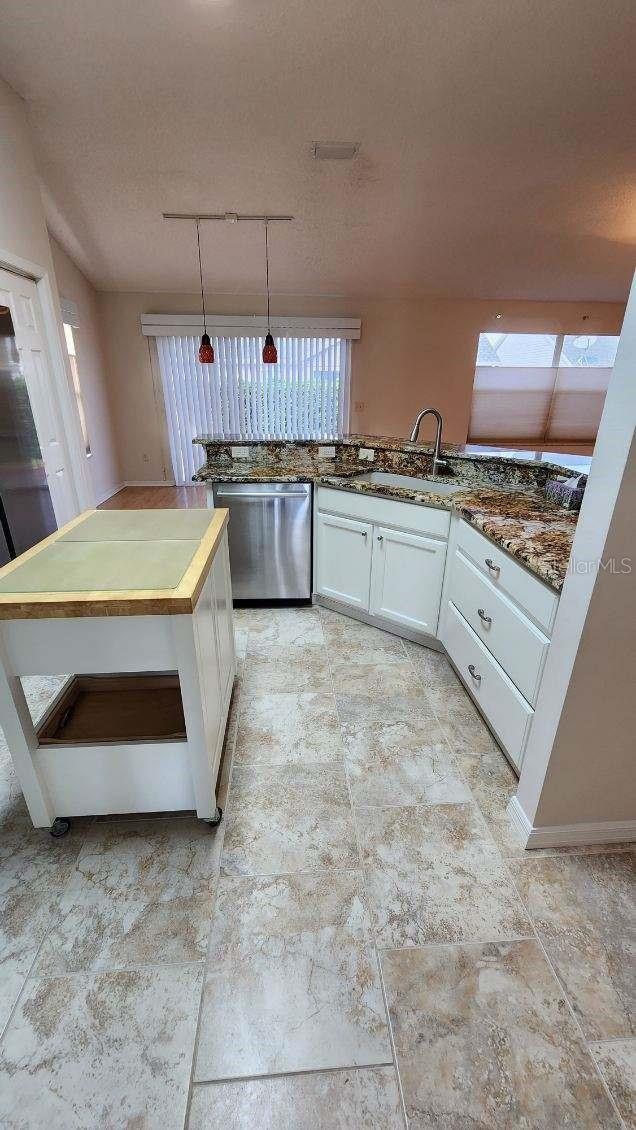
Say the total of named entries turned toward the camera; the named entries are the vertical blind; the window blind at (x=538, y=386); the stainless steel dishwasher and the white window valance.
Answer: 4

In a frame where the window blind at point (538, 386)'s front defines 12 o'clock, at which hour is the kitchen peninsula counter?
The kitchen peninsula counter is roughly at 12 o'clock from the window blind.

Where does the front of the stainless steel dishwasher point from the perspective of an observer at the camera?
facing the viewer

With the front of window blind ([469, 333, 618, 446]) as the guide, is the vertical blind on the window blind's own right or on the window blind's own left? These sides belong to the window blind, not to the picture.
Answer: on the window blind's own right

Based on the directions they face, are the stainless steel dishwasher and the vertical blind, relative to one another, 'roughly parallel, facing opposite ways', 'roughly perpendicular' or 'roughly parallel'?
roughly parallel

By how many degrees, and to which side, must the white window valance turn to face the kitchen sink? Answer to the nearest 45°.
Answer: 0° — it already faces it

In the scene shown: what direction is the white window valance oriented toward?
toward the camera

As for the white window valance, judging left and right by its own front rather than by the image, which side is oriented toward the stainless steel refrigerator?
front

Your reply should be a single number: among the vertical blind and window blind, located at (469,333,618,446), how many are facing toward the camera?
2

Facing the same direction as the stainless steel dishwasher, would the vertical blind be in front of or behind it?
behind
